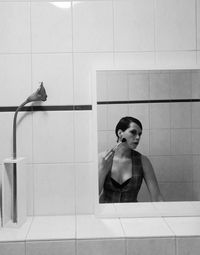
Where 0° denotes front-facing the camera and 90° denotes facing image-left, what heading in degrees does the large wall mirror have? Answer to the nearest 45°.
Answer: approximately 0°
